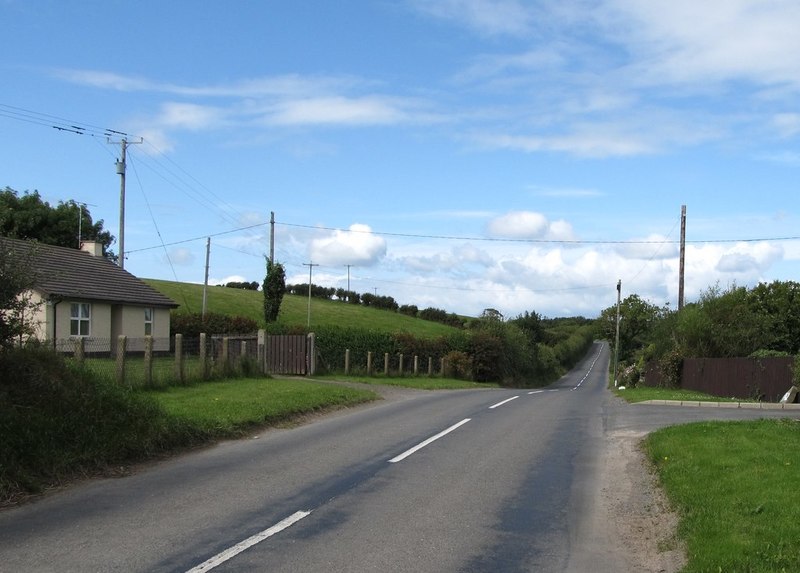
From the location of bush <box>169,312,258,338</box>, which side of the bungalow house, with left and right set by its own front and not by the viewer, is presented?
left

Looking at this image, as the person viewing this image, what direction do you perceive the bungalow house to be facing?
facing the viewer and to the right of the viewer

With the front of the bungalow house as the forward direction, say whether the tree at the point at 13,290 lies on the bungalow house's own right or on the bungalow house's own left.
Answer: on the bungalow house's own right

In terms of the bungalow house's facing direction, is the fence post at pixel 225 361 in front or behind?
in front

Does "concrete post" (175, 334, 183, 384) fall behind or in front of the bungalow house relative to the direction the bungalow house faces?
in front

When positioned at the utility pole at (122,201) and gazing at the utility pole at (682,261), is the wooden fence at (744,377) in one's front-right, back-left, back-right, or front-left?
front-right

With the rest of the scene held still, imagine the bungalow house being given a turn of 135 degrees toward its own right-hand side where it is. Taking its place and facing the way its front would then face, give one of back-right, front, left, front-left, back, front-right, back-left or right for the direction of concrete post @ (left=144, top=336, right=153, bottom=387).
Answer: left

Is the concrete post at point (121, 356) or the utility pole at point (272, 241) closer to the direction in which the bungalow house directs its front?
the concrete post

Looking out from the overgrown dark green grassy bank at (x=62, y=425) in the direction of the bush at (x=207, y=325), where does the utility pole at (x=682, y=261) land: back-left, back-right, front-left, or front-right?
front-right
